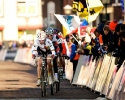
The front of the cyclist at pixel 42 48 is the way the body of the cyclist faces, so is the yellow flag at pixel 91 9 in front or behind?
behind

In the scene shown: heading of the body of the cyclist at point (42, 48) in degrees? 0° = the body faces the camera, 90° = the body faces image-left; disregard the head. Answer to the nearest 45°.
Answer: approximately 0°

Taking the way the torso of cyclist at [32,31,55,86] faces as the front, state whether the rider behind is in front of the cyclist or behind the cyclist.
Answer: behind

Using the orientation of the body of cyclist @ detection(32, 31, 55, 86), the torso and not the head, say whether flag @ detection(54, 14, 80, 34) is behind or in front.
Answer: behind
